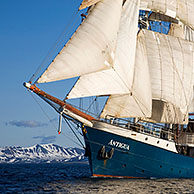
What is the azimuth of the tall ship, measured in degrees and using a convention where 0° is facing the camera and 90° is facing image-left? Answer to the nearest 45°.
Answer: approximately 45°
